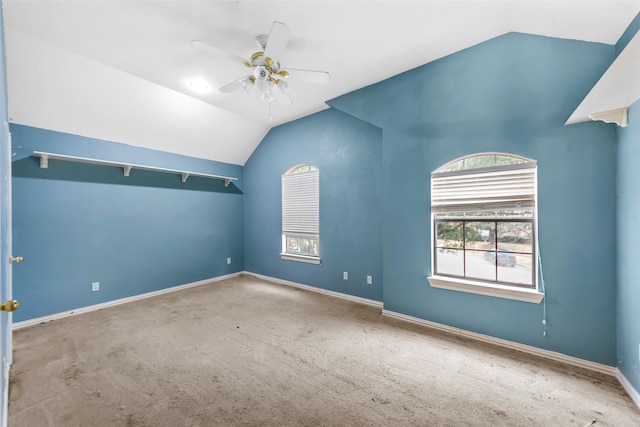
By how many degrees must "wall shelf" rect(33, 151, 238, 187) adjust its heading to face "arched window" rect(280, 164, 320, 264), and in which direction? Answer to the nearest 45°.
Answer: approximately 45° to its left

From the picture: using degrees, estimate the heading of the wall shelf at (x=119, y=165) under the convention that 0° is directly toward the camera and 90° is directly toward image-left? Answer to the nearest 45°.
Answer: approximately 315°

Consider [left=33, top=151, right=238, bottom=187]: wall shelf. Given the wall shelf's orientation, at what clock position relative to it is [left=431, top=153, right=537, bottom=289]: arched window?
The arched window is roughly at 12 o'clock from the wall shelf.

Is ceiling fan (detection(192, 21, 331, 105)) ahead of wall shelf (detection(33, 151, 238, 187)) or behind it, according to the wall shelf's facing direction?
ahead

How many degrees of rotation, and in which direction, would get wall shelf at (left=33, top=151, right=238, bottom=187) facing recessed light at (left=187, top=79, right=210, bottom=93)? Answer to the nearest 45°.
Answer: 0° — it already faces it
